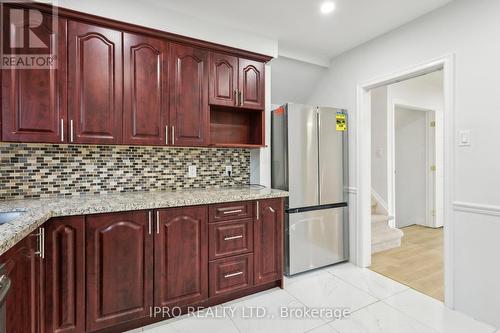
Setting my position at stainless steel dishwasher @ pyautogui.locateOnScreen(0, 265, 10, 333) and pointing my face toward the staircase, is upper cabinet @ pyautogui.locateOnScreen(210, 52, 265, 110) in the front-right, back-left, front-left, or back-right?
front-left

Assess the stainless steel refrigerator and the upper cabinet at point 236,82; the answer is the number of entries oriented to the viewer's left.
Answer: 0

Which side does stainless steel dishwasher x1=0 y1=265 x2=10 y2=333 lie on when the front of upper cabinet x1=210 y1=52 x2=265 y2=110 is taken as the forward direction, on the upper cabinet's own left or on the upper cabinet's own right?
on the upper cabinet's own right

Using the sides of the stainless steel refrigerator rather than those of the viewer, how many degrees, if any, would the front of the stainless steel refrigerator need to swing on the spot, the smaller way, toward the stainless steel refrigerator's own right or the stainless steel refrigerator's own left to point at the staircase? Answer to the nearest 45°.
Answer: approximately 90° to the stainless steel refrigerator's own left

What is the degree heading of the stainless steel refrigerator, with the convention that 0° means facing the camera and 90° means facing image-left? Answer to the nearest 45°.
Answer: approximately 315°

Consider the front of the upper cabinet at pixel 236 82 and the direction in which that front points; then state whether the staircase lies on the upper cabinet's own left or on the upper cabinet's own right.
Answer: on the upper cabinet's own left

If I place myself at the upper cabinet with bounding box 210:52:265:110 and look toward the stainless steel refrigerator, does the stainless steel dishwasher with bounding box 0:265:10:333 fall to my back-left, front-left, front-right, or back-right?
back-right

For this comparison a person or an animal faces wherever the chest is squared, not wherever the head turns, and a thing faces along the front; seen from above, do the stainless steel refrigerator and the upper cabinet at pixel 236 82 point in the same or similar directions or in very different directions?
same or similar directions

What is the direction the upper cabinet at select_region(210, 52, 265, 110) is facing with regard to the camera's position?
facing the viewer and to the right of the viewer

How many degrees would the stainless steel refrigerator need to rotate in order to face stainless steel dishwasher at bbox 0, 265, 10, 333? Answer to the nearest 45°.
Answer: approximately 90° to its right
